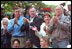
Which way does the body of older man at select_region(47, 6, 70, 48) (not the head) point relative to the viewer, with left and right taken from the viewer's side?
facing the viewer and to the left of the viewer

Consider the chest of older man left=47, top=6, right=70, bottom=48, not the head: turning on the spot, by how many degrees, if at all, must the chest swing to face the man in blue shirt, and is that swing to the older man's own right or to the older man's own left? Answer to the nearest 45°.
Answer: approximately 45° to the older man's own right
